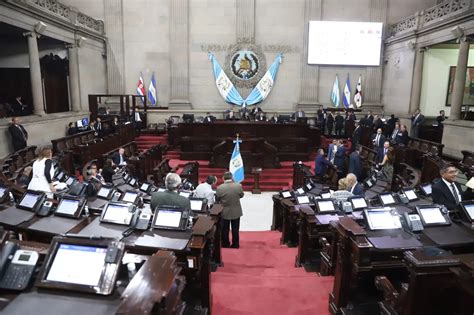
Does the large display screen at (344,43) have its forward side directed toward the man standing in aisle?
yes

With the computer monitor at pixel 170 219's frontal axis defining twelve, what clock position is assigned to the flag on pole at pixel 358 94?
The flag on pole is roughly at 7 o'clock from the computer monitor.

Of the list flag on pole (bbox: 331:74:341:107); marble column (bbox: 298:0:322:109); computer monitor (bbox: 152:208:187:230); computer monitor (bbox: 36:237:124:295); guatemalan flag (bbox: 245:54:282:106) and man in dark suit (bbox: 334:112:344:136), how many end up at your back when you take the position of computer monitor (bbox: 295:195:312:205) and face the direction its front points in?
4

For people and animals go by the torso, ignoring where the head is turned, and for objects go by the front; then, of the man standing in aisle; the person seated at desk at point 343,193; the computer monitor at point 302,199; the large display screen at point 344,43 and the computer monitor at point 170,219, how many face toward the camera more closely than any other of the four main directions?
3

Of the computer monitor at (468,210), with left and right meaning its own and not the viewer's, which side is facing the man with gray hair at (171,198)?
right

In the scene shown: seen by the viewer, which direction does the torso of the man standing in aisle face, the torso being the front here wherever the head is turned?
away from the camera

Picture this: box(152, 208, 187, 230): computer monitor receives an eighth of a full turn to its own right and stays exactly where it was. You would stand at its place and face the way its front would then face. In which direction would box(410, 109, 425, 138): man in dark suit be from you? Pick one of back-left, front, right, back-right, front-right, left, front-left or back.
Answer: back

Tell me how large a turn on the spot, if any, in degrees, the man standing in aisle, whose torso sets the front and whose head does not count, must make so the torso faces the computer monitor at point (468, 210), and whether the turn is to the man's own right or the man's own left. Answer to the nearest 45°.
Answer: approximately 135° to the man's own right

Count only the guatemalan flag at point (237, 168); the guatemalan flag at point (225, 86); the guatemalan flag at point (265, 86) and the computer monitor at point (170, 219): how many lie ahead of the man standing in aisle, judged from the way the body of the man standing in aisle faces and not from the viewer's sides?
3
